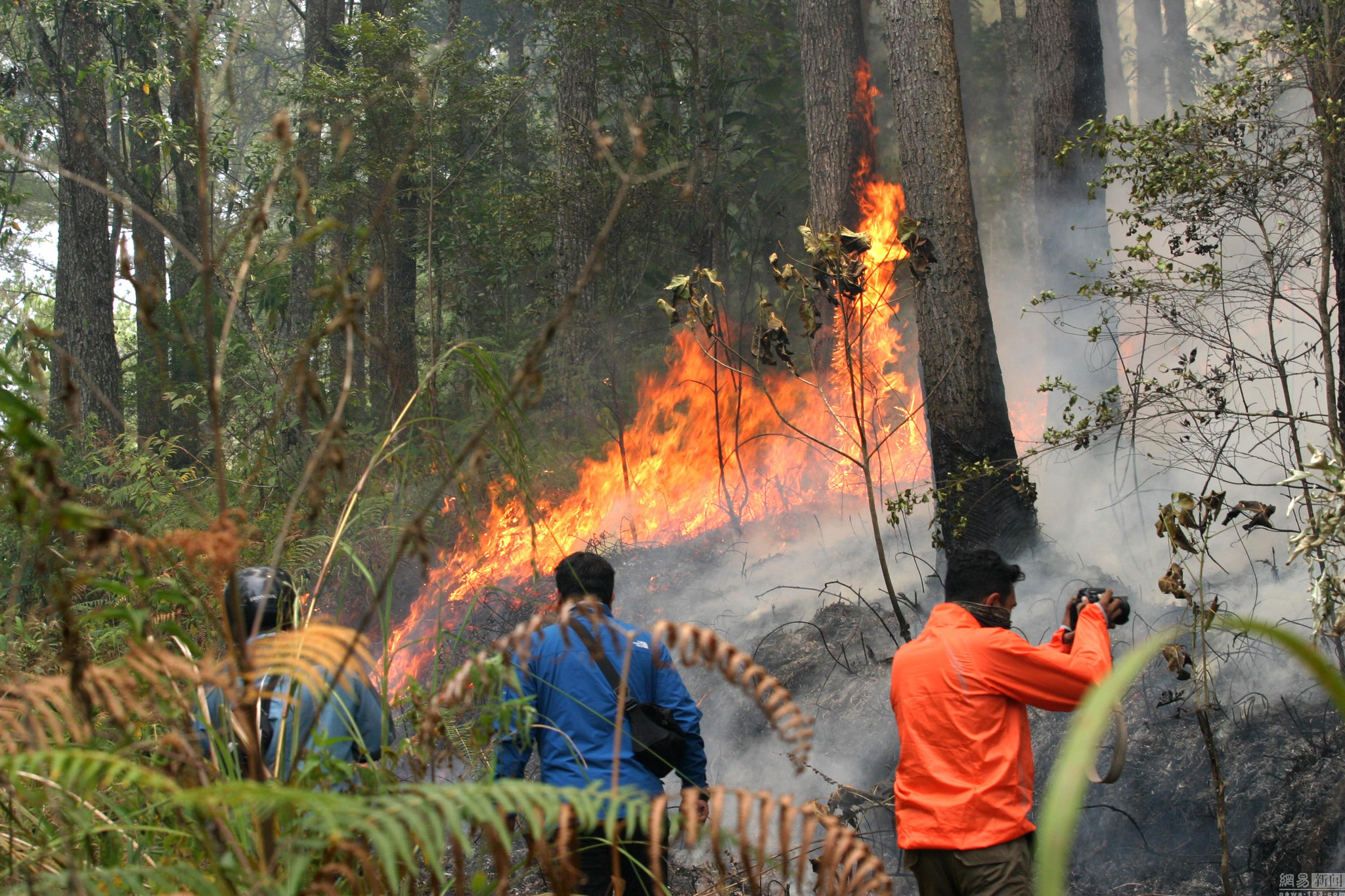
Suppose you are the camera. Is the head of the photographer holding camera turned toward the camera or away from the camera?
away from the camera

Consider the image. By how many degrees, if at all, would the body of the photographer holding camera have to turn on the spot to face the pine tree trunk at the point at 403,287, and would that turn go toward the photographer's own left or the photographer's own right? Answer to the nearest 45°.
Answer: approximately 90° to the photographer's own left

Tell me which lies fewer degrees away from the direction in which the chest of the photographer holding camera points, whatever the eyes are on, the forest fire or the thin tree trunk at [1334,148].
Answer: the thin tree trunk

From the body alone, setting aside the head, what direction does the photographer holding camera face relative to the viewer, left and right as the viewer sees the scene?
facing away from the viewer and to the right of the viewer

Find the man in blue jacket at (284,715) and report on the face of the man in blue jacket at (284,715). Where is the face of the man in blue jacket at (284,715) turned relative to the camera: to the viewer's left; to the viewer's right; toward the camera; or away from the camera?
away from the camera

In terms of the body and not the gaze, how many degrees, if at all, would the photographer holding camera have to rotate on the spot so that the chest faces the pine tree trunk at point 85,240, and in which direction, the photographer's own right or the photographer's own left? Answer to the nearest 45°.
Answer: approximately 90° to the photographer's own left

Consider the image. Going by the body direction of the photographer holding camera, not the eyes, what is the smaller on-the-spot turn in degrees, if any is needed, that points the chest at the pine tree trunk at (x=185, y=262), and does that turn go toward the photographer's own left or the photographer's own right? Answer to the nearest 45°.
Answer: approximately 90° to the photographer's own left

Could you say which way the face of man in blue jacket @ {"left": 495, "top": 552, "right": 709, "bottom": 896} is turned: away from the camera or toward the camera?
away from the camera

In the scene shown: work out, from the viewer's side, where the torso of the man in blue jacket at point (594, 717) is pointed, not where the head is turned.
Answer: away from the camera
